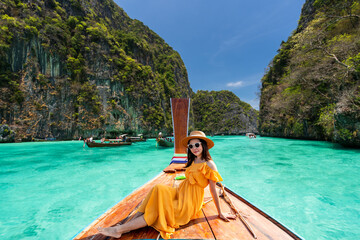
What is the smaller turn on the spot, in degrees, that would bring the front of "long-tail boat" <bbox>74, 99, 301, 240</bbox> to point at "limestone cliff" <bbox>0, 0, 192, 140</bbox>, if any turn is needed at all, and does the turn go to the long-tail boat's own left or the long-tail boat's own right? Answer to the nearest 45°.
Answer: approximately 45° to the long-tail boat's own left

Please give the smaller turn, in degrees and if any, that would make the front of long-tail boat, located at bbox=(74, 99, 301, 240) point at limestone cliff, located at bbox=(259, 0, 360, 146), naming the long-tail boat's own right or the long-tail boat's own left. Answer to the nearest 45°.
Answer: approximately 45° to the long-tail boat's own right

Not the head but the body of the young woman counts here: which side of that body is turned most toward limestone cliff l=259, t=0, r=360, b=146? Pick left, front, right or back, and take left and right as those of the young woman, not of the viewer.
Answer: back

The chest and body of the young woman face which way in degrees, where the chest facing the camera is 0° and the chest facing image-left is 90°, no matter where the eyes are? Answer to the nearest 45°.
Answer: approximately 45°

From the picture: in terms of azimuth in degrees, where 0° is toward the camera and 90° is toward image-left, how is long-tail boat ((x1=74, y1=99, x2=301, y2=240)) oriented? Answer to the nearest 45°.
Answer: approximately 180°
